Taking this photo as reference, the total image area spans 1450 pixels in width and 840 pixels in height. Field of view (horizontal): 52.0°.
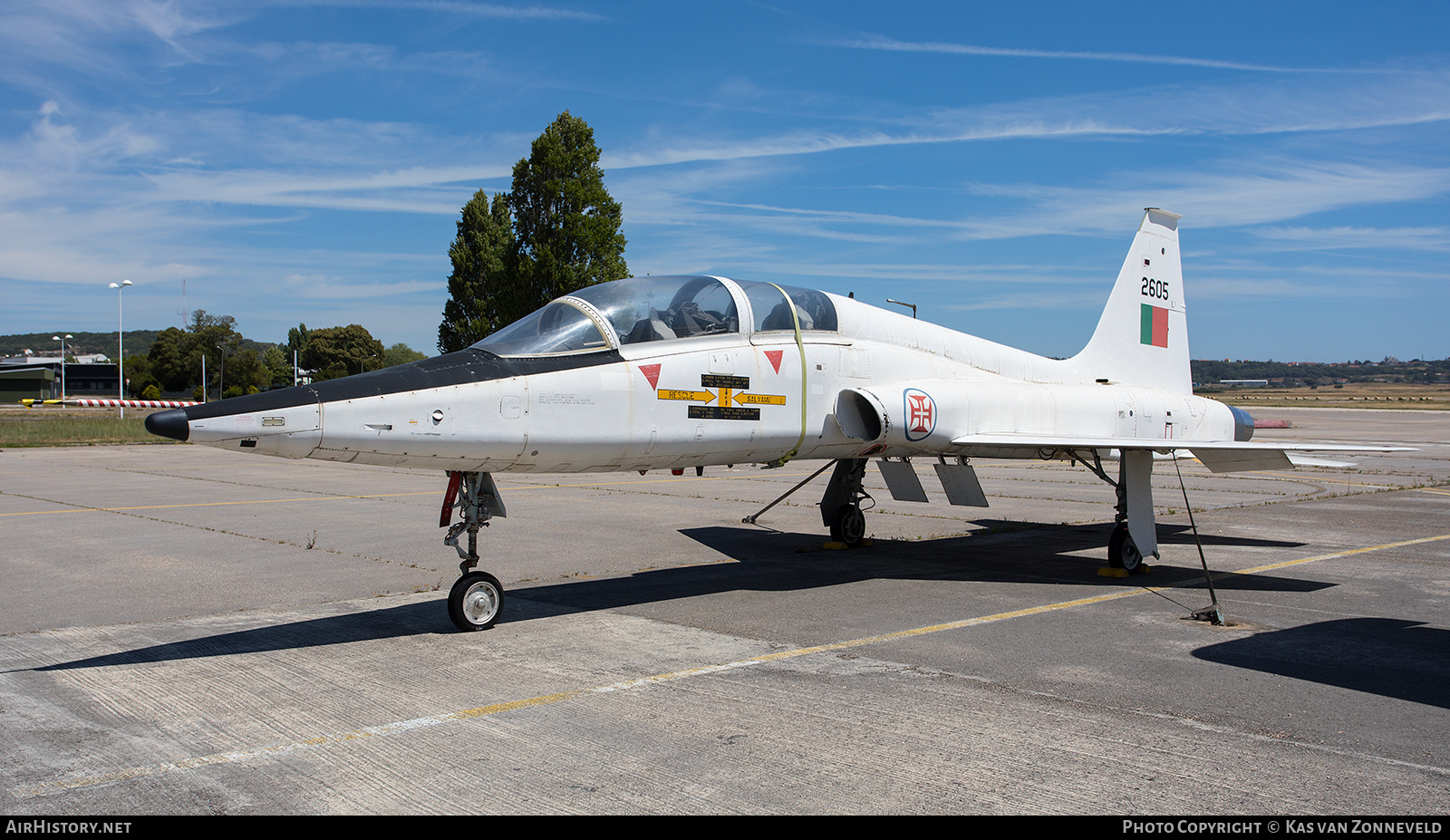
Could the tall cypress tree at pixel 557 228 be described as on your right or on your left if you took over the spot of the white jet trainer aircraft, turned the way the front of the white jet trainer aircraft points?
on your right

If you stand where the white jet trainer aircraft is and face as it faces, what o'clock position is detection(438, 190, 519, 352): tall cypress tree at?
The tall cypress tree is roughly at 4 o'clock from the white jet trainer aircraft.

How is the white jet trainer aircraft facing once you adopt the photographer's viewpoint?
facing the viewer and to the left of the viewer
